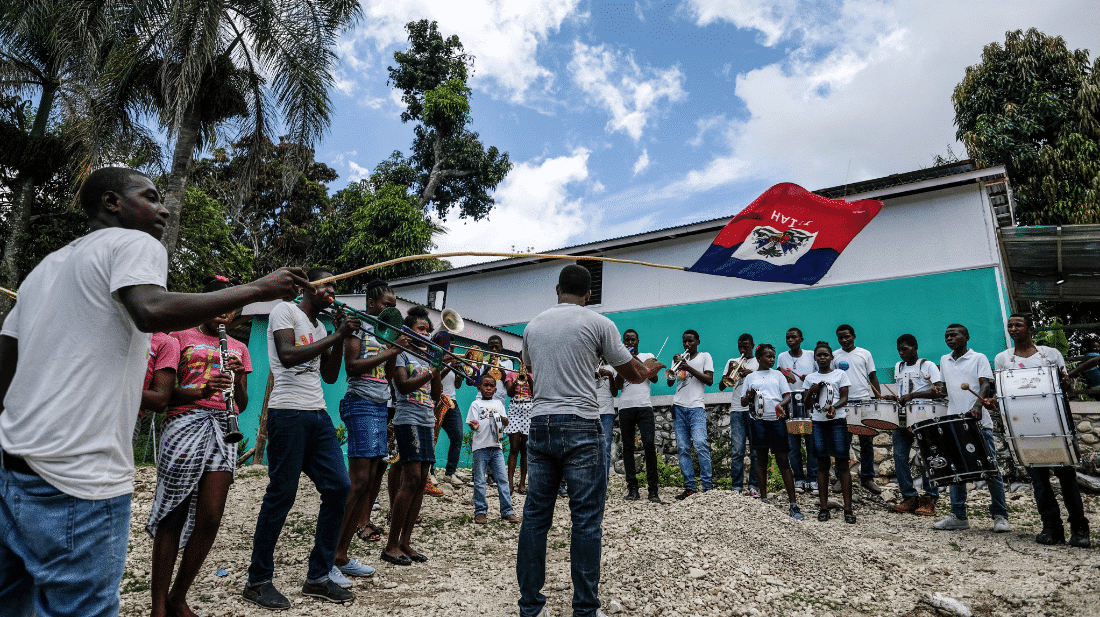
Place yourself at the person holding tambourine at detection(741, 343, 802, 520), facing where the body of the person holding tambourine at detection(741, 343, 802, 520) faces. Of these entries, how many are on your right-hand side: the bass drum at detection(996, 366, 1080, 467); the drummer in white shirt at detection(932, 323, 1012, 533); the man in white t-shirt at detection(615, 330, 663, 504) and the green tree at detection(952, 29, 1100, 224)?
1

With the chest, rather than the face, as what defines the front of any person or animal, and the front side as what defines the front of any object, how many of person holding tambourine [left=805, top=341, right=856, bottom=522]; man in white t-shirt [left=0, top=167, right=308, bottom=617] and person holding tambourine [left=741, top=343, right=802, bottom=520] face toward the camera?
2

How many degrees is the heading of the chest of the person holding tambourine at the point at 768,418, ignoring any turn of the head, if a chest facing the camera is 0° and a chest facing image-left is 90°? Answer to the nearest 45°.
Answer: approximately 0°

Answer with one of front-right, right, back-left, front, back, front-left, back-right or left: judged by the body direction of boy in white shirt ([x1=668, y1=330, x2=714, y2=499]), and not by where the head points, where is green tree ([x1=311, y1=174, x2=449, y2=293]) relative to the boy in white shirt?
right

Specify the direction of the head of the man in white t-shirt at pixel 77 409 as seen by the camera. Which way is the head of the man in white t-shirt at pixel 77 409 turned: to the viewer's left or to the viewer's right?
to the viewer's right

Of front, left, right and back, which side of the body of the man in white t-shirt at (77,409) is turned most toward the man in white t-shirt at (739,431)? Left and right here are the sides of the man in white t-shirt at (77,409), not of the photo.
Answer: front

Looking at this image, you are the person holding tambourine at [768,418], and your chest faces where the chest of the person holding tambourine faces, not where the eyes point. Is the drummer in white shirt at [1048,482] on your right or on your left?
on your left

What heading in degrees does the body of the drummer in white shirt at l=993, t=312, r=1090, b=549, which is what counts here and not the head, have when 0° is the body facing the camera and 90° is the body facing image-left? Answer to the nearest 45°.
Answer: approximately 45°

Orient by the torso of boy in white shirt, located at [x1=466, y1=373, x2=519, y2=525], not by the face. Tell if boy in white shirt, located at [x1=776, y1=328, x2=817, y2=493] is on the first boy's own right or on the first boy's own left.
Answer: on the first boy's own left
